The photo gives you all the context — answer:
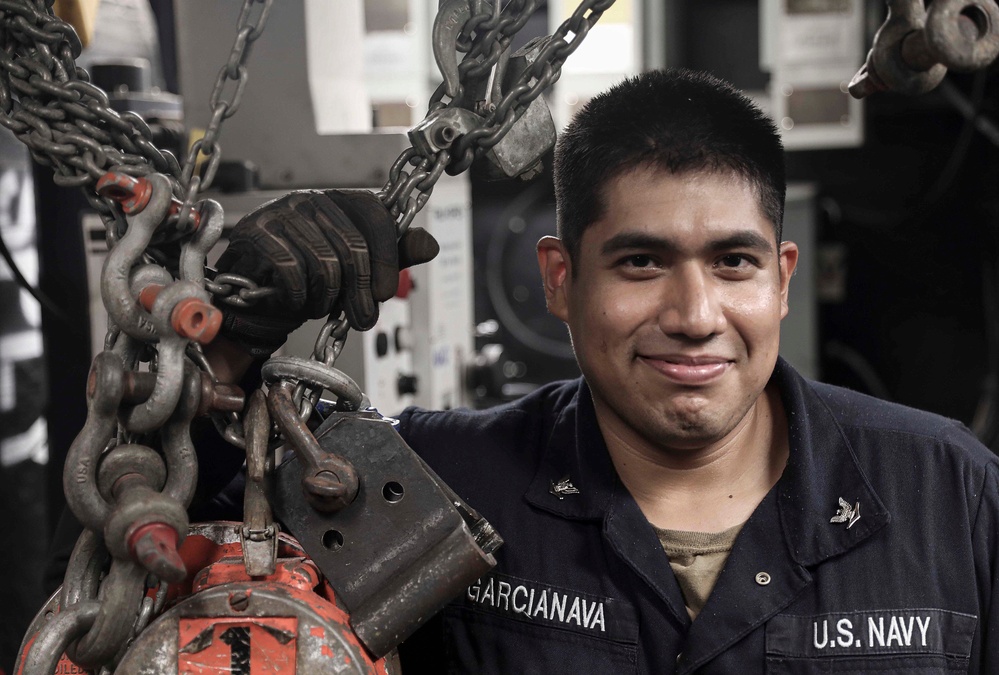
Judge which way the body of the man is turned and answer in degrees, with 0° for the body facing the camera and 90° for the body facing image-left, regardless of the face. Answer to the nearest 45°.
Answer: approximately 0°
